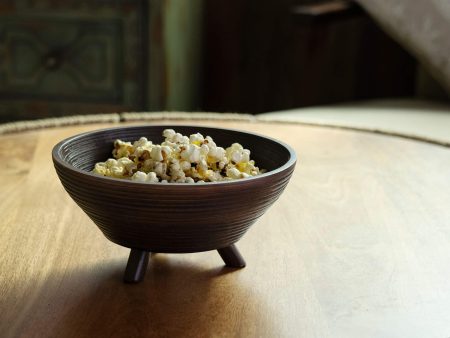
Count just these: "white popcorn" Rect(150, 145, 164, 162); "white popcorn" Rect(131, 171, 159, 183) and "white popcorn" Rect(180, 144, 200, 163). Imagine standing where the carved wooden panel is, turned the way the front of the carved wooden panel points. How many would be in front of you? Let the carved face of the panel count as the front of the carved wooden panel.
3

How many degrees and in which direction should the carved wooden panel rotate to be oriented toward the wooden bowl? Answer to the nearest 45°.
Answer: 0° — it already faces it

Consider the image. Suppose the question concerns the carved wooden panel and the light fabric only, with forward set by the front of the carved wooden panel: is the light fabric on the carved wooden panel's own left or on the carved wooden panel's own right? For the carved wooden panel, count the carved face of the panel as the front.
on the carved wooden panel's own left

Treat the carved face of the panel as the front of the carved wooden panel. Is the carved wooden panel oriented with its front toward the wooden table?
yes

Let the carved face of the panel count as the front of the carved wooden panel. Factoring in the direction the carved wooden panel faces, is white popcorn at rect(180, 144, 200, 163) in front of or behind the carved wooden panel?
in front

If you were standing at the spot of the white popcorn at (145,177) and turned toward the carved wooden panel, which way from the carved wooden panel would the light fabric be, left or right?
right

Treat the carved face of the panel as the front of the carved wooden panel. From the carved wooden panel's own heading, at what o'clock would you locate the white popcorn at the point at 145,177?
The white popcorn is roughly at 12 o'clock from the carved wooden panel.

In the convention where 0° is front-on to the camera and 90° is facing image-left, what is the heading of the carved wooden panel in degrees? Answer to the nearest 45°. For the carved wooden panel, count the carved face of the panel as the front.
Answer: approximately 0°

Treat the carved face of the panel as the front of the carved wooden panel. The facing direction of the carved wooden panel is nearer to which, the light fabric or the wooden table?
the wooden table
